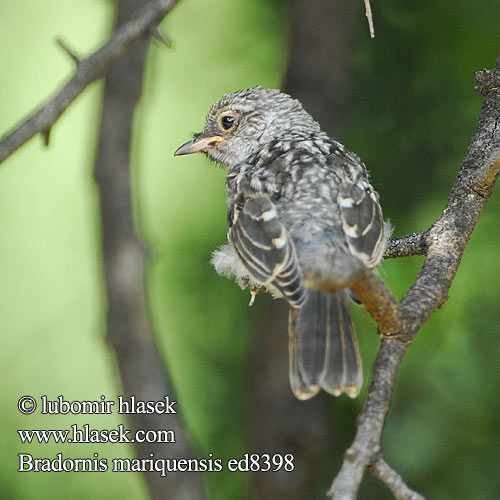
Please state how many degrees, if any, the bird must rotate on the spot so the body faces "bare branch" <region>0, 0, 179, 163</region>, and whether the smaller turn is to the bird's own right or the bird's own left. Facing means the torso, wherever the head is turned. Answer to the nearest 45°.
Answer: approximately 90° to the bird's own left

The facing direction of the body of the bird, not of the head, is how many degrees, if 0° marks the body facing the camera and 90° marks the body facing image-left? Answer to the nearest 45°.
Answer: approximately 135°

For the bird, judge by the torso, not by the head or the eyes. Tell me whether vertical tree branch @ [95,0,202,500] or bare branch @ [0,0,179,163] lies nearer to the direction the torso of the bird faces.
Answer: the vertical tree branch

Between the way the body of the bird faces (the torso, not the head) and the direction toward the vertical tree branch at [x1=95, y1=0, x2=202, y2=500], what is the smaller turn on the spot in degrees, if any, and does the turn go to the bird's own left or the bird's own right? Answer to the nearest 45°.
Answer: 0° — it already faces it
